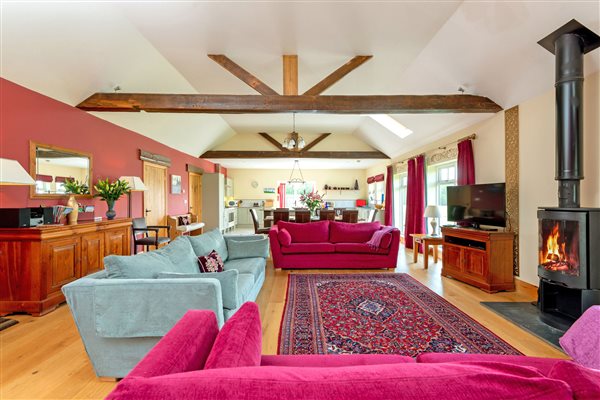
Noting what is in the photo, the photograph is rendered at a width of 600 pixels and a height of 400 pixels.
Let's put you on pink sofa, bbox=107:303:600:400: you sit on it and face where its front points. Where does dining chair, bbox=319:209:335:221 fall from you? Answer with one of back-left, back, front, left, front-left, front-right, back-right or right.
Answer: front

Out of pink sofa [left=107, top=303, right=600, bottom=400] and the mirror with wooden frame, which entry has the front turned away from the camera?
the pink sofa

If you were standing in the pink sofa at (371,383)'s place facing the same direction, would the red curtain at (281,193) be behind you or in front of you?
in front

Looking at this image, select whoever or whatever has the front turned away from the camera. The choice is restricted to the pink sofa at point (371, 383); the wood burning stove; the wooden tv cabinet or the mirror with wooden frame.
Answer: the pink sofa

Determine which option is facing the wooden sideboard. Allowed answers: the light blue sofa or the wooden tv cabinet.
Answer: the wooden tv cabinet

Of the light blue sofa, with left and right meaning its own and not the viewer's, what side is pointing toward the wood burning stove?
front

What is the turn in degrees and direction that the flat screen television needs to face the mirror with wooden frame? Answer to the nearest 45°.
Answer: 0° — it already faces it

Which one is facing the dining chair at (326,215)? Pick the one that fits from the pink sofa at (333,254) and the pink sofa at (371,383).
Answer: the pink sofa at (371,383)

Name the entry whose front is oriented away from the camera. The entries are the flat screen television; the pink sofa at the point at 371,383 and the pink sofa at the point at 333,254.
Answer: the pink sofa at the point at 371,383

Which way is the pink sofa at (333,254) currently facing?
toward the camera

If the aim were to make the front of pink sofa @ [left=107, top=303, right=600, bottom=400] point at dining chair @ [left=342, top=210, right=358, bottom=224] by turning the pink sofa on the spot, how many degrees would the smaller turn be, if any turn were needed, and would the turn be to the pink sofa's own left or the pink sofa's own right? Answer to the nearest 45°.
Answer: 0° — it already faces it

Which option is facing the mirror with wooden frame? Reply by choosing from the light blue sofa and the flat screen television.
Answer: the flat screen television

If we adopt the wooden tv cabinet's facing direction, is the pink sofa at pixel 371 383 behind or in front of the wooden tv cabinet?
in front

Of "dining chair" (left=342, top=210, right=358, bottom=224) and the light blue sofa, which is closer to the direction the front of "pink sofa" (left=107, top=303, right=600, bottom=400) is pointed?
the dining chair

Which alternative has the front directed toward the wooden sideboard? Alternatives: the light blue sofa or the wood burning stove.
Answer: the wood burning stove
